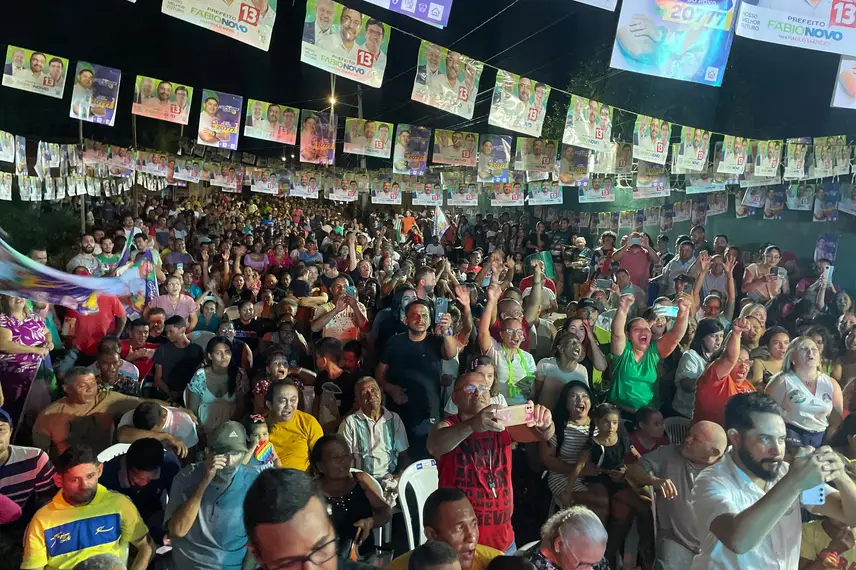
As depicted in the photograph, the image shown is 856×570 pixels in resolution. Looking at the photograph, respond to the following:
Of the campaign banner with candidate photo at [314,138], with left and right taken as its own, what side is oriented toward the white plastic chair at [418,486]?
front

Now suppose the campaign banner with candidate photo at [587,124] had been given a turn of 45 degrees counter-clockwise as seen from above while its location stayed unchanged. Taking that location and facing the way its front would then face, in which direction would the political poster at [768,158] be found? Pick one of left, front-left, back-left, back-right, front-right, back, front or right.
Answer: left

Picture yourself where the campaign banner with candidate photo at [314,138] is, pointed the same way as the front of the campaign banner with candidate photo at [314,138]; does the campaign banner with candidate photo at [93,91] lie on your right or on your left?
on your right

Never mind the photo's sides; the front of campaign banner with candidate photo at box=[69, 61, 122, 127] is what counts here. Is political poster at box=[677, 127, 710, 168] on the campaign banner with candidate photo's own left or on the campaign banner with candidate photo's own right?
on the campaign banner with candidate photo's own left

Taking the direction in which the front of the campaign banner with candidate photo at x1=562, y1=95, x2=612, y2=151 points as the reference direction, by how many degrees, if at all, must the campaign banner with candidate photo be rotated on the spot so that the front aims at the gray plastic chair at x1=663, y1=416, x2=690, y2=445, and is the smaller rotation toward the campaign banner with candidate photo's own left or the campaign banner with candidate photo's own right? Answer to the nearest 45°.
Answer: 0° — it already faces it
